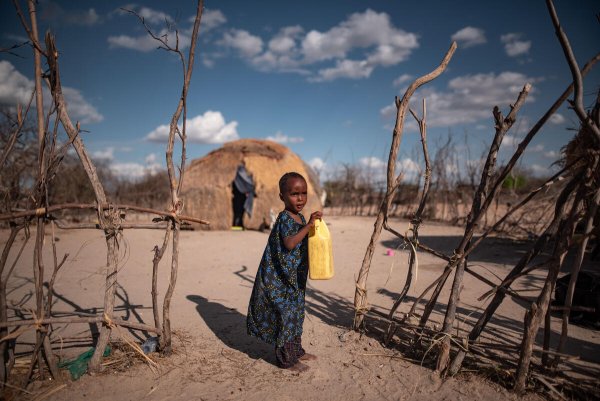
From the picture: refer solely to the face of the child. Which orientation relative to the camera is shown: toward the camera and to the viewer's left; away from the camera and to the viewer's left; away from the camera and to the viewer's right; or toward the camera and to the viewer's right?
toward the camera and to the viewer's right

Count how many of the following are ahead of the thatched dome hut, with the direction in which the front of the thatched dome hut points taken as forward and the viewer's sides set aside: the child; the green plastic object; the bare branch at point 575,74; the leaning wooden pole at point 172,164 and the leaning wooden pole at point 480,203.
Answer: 5

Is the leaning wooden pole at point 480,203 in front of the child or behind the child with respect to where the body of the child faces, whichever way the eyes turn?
in front

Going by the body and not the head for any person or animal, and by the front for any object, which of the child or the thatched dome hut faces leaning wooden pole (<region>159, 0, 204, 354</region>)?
the thatched dome hut

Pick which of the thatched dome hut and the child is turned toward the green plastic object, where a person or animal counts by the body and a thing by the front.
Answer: the thatched dome hut

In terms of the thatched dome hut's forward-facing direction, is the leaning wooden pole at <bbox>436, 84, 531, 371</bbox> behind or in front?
in front

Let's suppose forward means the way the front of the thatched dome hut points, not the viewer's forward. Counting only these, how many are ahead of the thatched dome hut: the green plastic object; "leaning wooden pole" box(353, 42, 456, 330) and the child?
3

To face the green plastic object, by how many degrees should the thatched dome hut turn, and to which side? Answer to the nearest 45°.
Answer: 0° — it already faces it

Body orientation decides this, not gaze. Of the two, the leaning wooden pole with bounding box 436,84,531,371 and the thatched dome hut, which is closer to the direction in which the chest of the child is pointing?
the leaning wooden pole

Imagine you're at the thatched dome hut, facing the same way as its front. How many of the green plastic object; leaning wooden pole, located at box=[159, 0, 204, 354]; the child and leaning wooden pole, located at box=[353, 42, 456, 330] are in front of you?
4

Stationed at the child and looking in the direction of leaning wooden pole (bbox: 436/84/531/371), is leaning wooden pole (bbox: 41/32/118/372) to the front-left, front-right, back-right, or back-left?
back-right

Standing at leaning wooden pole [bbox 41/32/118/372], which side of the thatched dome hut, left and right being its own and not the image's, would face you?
front
